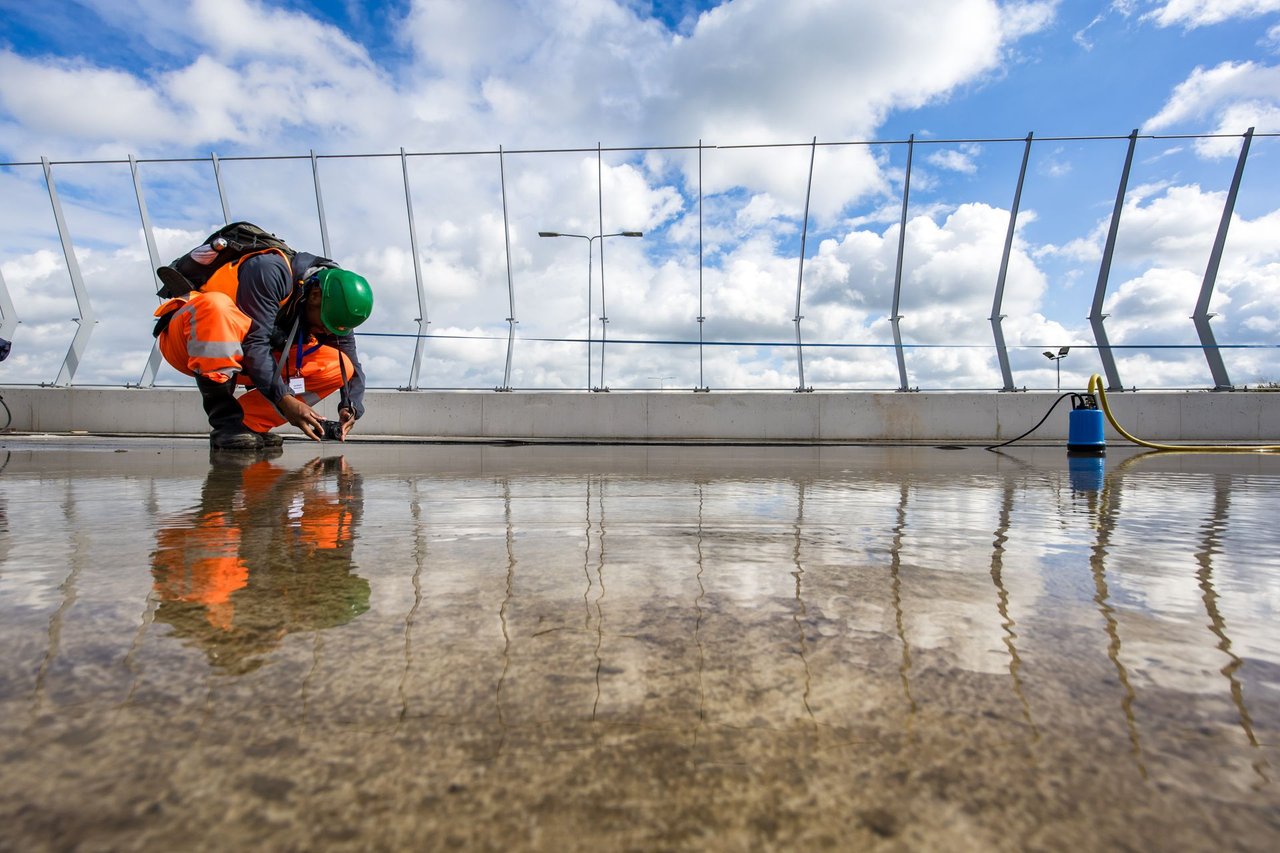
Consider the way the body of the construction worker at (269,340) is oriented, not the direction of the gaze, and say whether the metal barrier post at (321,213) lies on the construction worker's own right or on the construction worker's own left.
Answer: on the construction worker's own left

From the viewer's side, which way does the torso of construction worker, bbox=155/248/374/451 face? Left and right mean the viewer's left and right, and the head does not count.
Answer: facing the viewer and to the right of the viewer

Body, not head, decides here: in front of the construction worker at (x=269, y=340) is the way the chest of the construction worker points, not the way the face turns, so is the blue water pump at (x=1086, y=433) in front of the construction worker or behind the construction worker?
in front

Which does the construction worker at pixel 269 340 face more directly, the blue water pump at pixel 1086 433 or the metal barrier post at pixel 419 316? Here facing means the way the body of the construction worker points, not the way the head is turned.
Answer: the blue water pump

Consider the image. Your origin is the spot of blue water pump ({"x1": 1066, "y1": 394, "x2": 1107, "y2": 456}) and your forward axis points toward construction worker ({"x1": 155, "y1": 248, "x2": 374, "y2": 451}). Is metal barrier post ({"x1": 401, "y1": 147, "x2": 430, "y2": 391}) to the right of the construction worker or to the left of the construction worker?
right
